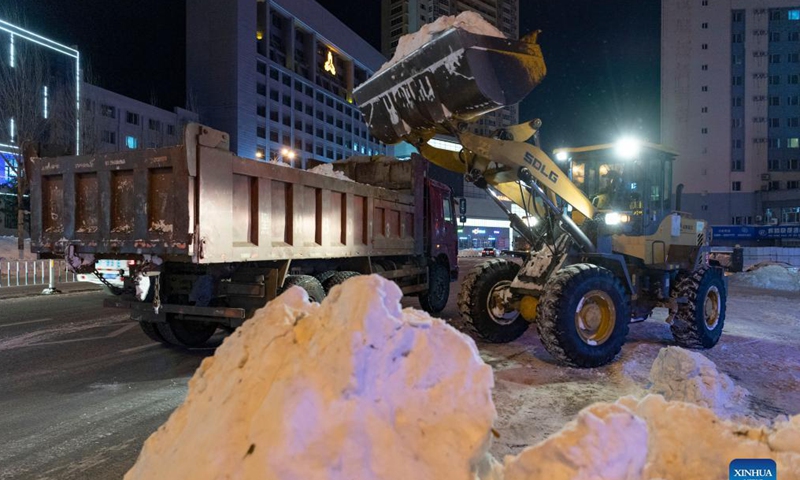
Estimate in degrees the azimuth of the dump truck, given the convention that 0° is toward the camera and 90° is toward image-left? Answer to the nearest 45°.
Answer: approximately 225°

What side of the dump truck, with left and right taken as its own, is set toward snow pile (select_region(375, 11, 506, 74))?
right

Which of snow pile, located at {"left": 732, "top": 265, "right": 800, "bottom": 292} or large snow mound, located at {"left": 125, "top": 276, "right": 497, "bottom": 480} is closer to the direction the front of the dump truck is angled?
the snow pile

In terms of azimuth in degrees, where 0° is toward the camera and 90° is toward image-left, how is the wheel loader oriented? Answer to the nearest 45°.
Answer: approximately 45°

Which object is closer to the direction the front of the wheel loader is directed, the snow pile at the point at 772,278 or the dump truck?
the dump truck

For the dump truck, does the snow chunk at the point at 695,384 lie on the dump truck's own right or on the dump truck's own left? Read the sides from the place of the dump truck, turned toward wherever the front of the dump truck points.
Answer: on the dump truck's own right

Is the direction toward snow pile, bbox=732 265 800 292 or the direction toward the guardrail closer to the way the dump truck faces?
the snow pile

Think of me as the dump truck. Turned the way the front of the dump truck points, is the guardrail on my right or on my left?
on my left

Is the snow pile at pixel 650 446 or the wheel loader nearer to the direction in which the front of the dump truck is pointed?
the wheel loader

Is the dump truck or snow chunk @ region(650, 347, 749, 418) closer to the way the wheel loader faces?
the dump truck

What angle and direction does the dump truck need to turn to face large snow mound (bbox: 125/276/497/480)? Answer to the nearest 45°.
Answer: approximately 135° to its right
